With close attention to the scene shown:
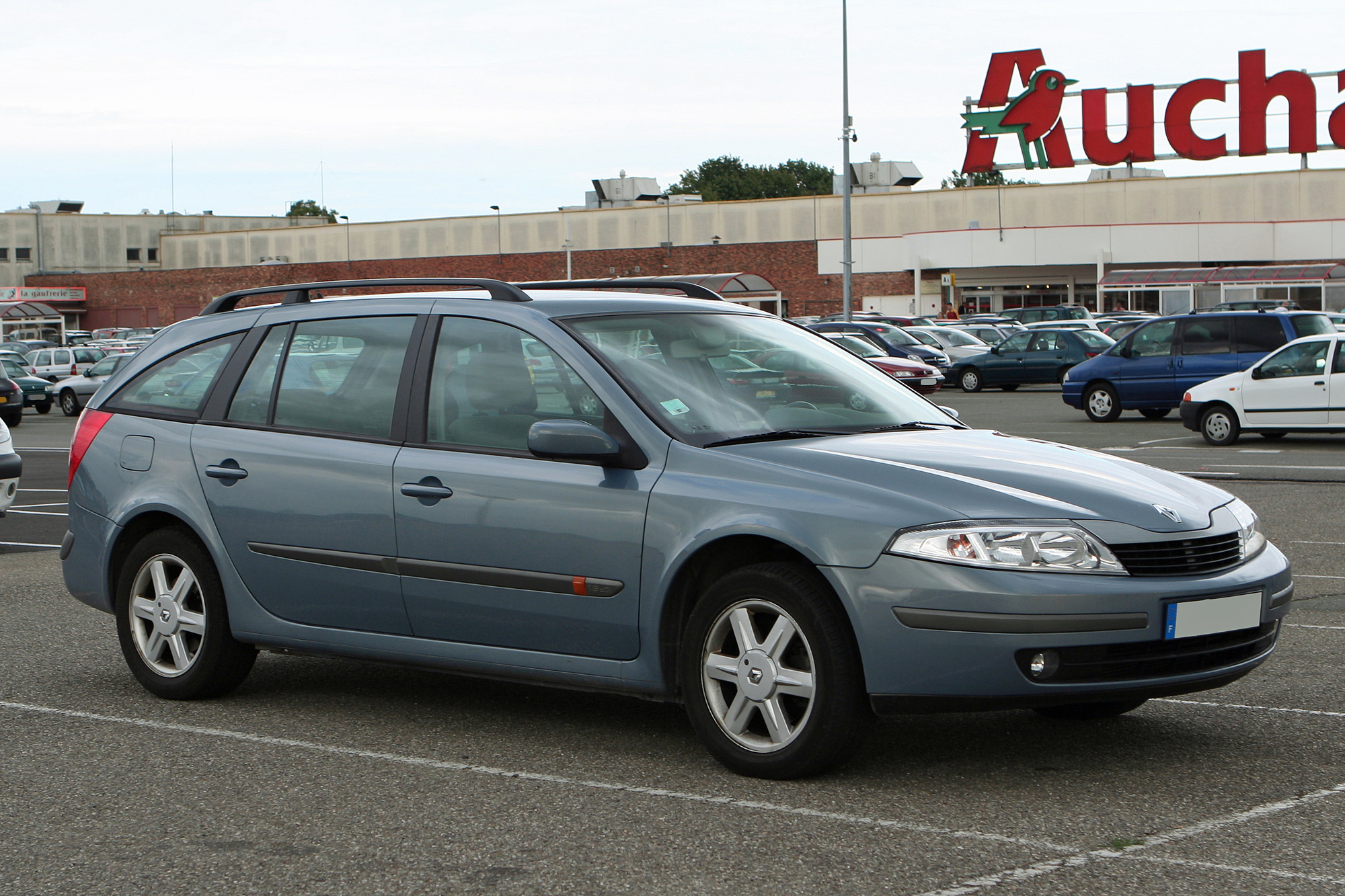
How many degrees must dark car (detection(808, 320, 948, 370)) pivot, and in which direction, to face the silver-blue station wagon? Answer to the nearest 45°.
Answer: approximately 45° to its right

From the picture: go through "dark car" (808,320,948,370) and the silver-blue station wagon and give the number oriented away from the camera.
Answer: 0

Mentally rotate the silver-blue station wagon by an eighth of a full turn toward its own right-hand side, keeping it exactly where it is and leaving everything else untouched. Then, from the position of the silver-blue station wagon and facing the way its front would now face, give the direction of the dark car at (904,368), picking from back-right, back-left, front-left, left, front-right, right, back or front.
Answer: back

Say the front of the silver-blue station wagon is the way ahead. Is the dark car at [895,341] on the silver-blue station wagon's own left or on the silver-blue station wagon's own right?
on the silver-blue station wagon's own left

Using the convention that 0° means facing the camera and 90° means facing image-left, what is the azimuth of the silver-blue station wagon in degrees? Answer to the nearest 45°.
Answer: approximately 315°
